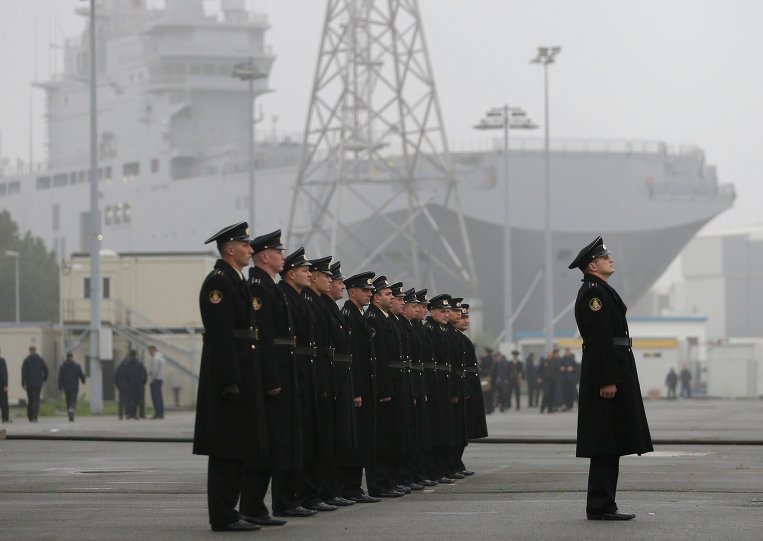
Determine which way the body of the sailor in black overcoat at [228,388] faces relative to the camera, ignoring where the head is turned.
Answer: to the viewer's right

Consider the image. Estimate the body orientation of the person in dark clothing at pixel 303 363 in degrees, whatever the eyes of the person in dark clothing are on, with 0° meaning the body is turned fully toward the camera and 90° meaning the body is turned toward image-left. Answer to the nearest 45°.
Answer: approximately 270°

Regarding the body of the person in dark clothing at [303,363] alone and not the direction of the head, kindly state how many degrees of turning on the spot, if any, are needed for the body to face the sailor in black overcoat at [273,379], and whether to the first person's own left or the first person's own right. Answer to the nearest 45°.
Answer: approximately 90° to the first person's own right

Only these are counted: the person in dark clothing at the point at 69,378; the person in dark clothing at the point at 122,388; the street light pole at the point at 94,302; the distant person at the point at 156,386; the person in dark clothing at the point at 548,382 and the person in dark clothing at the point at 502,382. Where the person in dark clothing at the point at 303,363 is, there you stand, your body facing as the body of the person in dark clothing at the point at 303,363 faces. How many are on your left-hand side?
6

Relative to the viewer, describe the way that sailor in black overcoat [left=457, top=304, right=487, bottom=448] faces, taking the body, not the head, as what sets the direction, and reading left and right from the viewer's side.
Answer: facing the viewer and to the right of the viewer

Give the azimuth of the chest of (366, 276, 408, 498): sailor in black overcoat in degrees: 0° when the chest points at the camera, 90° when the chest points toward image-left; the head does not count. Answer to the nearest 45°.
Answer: approximately 270°

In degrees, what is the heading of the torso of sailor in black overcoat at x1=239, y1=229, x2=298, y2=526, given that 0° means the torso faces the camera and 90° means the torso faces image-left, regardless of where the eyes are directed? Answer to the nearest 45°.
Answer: approximately 270°

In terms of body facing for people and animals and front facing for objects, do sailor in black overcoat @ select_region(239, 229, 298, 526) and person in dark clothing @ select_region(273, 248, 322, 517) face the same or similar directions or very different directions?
same or similar directions
